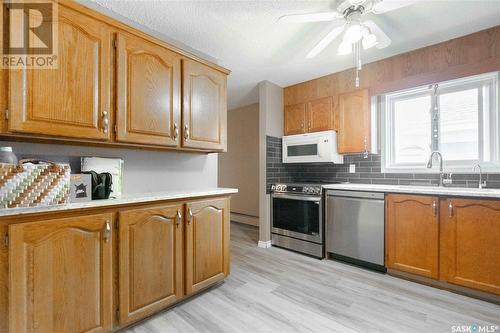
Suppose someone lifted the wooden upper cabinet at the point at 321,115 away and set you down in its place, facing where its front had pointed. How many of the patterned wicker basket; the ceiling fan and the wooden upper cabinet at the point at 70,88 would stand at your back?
0

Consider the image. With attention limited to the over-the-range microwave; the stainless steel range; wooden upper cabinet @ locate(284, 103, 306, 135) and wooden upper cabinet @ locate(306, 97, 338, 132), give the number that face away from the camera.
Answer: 0

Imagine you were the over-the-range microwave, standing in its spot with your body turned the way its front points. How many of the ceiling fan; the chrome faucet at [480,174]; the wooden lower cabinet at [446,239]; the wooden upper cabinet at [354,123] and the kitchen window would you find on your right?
0

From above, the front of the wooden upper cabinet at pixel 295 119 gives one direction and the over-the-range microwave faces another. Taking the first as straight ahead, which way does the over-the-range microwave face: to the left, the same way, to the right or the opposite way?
the same way

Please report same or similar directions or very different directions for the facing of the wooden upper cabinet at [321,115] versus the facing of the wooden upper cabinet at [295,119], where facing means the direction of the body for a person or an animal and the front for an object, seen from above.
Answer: same or similar directions

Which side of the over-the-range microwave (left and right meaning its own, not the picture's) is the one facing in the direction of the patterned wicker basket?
front

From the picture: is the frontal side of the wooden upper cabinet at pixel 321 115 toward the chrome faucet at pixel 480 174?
no

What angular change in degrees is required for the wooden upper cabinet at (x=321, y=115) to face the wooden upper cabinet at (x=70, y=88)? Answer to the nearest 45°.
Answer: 0° — it already faces it

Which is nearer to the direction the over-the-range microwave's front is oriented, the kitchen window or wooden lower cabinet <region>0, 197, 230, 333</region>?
the wooden lower cabinet

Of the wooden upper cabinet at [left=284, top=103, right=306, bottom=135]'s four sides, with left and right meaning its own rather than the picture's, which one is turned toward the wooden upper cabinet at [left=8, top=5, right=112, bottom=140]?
front

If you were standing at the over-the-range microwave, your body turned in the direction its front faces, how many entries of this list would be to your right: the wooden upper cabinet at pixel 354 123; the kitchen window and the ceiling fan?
0

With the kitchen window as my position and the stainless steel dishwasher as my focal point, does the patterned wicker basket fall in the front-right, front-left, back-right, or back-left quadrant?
front-left

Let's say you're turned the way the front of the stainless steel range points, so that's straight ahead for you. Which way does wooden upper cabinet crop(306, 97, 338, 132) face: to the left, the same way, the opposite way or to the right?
the same way

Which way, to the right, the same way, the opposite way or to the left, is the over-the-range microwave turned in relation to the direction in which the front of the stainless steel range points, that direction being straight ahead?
the same way

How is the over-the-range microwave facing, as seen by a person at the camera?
facing the viewer and to the left of the viewer

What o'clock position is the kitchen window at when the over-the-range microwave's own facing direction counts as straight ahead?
The kitchen window is roughly at 8 o'clock from the over-the-range microwave.
